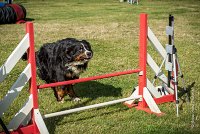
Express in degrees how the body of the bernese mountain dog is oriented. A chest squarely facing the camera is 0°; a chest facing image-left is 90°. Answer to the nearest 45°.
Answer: approximately 315°

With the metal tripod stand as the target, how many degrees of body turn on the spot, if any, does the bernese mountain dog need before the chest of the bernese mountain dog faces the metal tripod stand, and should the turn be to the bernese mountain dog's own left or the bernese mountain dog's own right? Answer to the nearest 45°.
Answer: approximately 45° to the bernese mountain dog's own left
